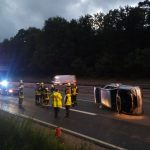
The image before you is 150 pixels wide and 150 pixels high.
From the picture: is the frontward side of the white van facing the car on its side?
no
